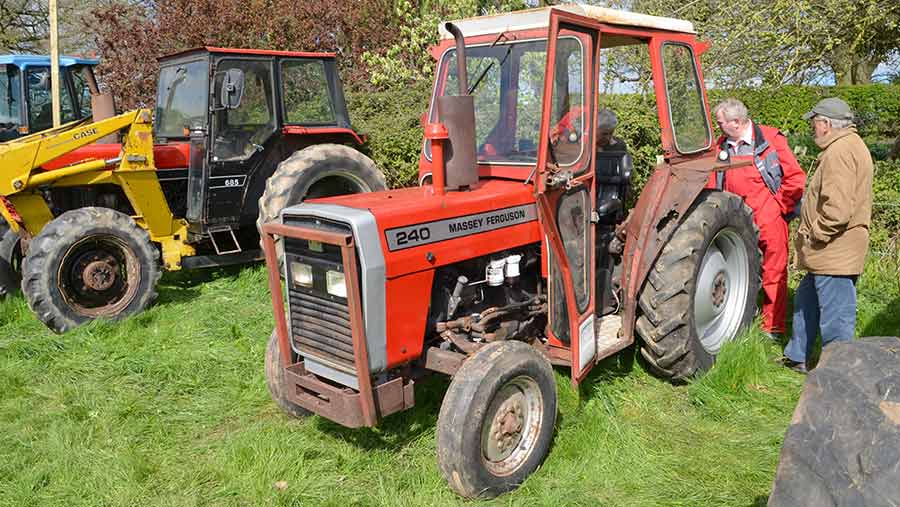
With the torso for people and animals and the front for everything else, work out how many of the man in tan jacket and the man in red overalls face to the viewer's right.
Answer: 0

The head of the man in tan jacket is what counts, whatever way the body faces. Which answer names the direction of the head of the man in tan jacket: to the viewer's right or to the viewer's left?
to the viewer's left

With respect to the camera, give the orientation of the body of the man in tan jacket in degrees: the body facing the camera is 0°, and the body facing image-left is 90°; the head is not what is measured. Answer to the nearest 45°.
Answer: approximately 90°

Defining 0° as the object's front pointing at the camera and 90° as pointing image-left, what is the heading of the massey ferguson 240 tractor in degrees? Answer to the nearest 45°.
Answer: approximately 45°

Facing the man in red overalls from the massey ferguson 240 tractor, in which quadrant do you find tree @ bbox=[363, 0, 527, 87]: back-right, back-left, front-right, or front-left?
front-left

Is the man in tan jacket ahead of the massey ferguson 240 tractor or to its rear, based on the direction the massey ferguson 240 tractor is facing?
to the rear

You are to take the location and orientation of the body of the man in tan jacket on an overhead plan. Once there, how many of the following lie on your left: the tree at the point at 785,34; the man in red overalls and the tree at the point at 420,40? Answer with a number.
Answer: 0

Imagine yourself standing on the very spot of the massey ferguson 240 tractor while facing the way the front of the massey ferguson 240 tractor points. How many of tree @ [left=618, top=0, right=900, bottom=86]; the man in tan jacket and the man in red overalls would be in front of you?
0

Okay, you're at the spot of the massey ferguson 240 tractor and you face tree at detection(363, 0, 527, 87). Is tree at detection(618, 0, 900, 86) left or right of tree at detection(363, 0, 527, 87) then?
right

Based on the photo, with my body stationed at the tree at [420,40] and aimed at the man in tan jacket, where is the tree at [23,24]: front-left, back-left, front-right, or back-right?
back-right

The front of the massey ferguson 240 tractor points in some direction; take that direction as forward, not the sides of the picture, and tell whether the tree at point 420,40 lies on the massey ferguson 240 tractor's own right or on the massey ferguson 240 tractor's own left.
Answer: on the massey ferguson 240 tractor's own right

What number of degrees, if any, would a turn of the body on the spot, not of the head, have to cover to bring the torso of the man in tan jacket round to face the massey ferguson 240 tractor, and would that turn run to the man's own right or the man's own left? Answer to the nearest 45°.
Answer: approximately 45° to the man's own left

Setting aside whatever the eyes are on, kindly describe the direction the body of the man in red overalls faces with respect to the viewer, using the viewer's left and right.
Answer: facing the viewer and to the left of the viewer

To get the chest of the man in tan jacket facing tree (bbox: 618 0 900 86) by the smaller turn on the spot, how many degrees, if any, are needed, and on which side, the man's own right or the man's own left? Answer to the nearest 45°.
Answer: approximately 90° to the man's own right

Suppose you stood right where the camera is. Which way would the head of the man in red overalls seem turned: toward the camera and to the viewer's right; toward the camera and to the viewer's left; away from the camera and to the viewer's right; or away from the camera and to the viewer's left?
toward the camera and to the viewer's left

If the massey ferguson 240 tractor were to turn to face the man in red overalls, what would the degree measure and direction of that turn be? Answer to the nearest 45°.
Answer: approximately 180°

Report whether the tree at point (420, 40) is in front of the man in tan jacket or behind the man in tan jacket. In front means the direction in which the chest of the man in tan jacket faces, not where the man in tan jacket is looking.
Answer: in front

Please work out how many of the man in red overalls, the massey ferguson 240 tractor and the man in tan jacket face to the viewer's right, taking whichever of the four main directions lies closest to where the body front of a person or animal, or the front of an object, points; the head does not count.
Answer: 0

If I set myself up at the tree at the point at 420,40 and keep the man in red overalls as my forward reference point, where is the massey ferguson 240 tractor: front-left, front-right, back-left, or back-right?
front-right
